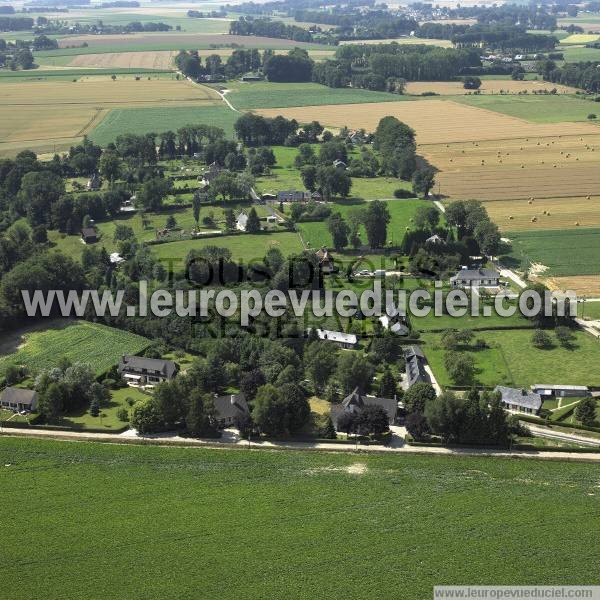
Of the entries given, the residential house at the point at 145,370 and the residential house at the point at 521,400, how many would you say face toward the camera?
2

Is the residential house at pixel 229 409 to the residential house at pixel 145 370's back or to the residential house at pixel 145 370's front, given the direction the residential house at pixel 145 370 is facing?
to the front

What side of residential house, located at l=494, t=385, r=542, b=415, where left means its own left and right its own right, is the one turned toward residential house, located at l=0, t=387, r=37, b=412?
right

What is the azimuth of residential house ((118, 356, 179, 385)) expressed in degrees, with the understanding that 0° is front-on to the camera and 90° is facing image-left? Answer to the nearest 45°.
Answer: approximately 0°

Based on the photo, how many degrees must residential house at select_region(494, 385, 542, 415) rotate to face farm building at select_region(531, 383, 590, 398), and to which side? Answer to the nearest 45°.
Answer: approximately 135° to its left

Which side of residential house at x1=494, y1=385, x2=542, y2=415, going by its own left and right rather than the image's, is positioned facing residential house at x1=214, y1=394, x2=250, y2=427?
right

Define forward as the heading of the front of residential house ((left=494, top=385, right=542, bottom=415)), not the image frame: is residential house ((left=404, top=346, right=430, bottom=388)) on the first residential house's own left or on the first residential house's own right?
on the first residential house's own right
